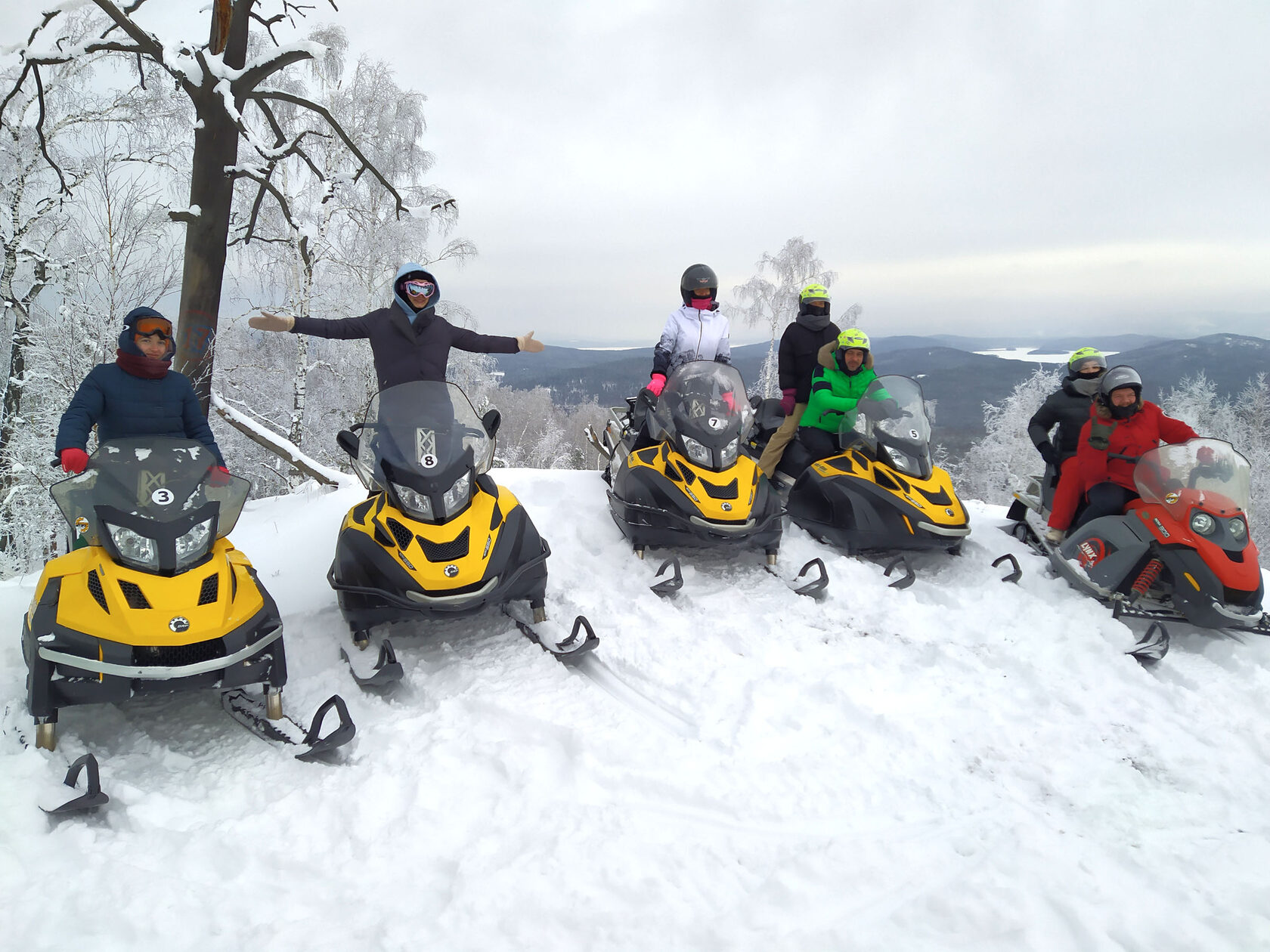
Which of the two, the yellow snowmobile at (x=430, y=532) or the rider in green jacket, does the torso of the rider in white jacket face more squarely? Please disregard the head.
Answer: the yellow snowmobile

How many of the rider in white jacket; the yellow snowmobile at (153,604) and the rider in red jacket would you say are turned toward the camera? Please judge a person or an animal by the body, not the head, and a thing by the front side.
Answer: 3

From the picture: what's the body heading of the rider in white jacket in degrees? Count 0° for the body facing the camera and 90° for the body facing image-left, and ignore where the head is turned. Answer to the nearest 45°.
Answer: approximately 0°

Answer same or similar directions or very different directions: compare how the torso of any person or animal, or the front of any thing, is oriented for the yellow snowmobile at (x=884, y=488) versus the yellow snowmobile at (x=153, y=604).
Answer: same or similar directions

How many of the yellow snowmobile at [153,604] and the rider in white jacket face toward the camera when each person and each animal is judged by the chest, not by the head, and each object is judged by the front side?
2

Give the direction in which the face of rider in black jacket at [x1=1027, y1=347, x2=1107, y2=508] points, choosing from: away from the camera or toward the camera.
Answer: toward the camera

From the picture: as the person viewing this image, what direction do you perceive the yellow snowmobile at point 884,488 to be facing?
facing the viewer and to the right of the viewer

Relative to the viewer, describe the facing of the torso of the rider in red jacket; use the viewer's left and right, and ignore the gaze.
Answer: facing the viewer

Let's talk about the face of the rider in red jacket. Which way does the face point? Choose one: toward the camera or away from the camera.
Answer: toward the camera

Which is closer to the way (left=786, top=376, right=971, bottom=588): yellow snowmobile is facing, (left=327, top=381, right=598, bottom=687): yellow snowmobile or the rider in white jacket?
the yellow snowmobile

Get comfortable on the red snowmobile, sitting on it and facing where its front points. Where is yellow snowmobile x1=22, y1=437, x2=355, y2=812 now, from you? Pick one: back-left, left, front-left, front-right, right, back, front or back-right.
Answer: right
